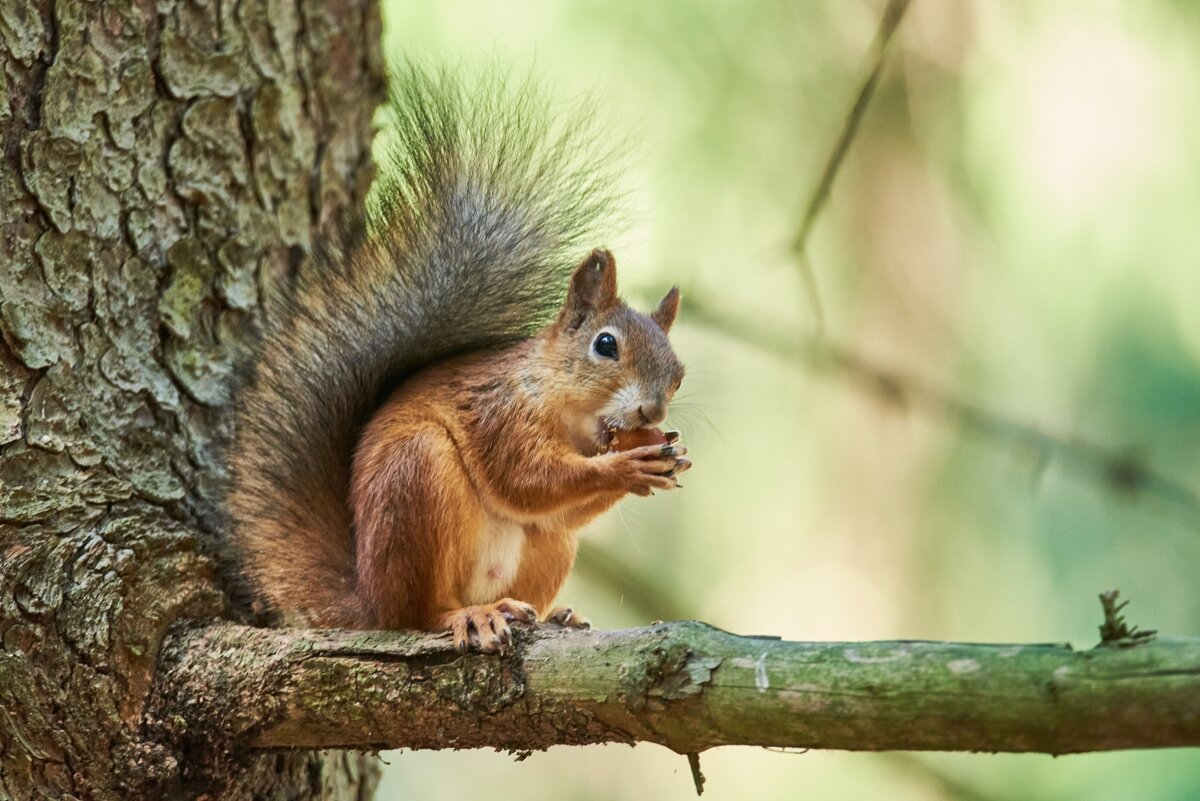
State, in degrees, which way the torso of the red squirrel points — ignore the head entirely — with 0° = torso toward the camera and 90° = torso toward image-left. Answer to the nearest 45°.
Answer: approximately 315°
